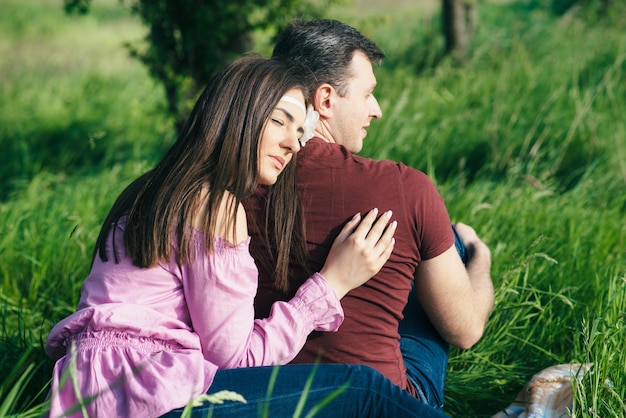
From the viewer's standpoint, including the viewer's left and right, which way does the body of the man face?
facing away from the viewer and to the right of the viewer

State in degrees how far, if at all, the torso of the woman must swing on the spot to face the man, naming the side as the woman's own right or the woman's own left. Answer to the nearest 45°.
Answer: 0° — they already face them

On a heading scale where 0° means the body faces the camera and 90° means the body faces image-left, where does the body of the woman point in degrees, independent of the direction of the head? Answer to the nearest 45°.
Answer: approximately 270°

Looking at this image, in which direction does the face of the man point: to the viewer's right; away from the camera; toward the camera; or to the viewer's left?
to the viewer's right

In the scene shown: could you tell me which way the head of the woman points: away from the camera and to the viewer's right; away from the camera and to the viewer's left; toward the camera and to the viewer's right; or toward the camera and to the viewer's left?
toward the camera and to the viewer's right

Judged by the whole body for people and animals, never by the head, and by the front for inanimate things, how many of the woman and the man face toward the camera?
0

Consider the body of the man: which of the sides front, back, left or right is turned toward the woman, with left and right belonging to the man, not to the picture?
back
